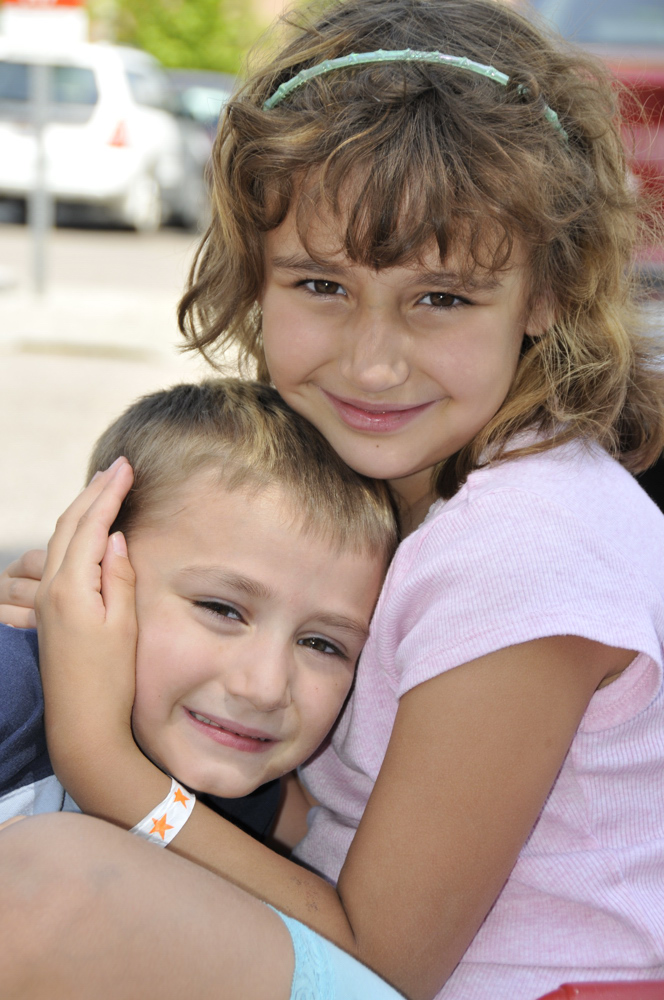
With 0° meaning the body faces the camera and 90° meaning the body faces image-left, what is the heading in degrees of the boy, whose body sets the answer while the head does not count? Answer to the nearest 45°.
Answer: approximately 315°

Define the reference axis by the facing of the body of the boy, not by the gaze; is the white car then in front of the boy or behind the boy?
behind

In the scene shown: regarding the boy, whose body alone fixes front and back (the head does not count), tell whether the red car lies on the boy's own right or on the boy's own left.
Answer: on the boy's own left
